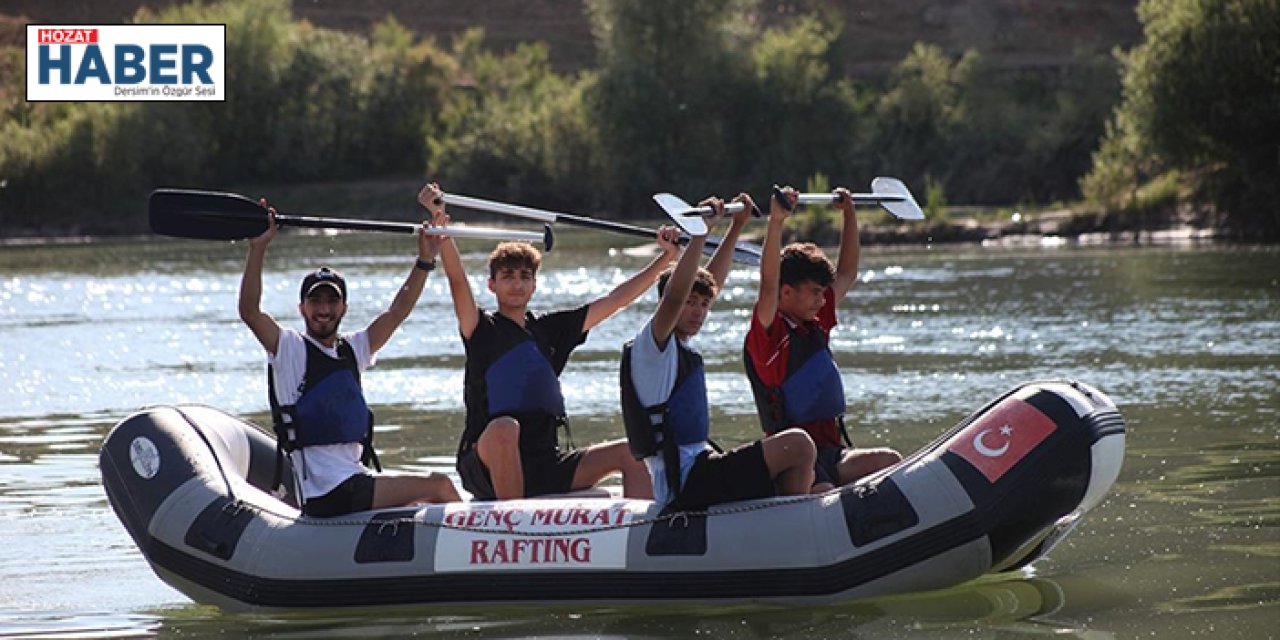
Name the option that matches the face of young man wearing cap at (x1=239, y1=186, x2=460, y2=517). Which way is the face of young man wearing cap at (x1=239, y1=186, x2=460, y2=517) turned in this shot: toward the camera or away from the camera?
toward the camera

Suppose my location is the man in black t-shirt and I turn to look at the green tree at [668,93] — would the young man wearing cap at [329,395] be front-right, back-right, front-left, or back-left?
back-left

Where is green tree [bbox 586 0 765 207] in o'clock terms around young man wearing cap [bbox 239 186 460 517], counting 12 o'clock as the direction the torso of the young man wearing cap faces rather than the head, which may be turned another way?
The green tree is roughly at 8 o'clock from the young man wearing cap.

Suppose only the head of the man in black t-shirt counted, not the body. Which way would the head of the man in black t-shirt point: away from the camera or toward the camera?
toward the camera

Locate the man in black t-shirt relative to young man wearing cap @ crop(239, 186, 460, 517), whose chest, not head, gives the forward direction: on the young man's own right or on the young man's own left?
on the young man's own left

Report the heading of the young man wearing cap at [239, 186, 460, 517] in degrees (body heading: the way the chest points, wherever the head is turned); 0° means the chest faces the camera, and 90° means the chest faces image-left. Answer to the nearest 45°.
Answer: approximately 315°
